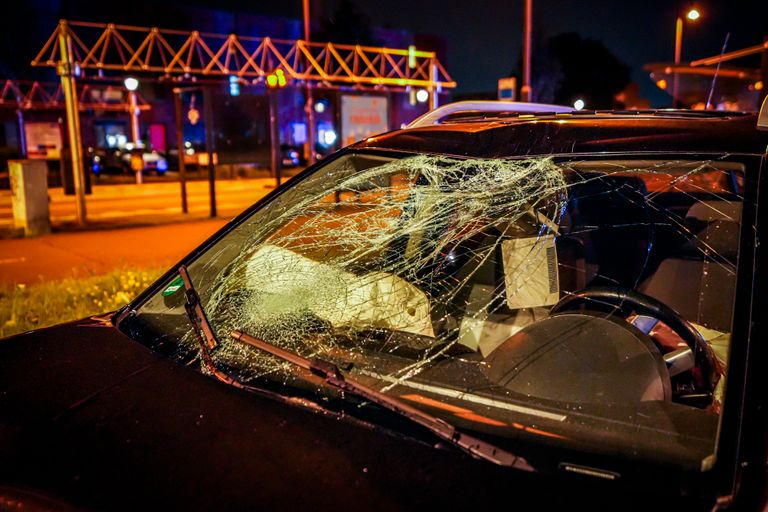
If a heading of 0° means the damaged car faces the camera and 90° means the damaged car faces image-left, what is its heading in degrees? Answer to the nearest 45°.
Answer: approximately 45°

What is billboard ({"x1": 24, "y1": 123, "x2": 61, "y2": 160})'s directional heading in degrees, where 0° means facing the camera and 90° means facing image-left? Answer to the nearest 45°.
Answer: approximately 0°

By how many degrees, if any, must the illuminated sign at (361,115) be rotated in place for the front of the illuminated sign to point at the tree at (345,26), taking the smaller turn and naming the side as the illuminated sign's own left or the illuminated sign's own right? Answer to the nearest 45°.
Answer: approximately 180°

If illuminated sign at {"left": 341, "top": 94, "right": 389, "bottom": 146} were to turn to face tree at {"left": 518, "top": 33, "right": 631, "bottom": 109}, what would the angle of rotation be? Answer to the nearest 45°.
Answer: approximately 135° to its left

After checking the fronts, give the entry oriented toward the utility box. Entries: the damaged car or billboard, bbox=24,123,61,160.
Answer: the billboard

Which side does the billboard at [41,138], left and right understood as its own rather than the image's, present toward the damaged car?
front

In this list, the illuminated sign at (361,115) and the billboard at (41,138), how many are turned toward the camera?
2

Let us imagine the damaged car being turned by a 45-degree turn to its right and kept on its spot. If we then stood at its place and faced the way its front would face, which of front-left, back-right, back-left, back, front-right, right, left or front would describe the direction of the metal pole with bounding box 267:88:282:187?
right

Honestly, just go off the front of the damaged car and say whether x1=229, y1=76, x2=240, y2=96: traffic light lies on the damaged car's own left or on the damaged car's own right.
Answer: on the damaged car's own right
